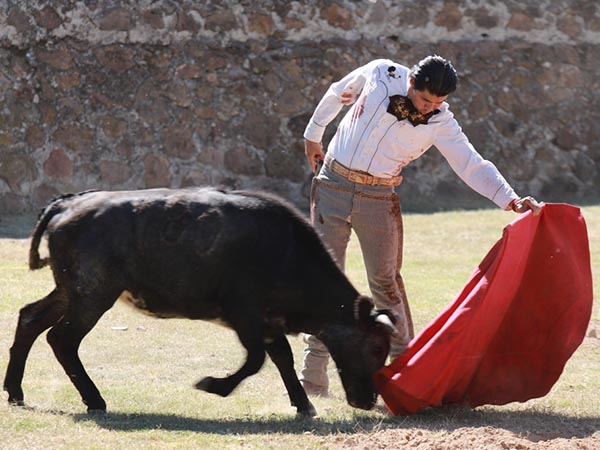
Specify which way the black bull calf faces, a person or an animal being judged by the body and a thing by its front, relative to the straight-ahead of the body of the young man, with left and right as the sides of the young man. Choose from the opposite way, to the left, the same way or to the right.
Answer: to the left

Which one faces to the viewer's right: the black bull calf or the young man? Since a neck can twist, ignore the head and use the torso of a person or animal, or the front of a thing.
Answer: the black bull calf

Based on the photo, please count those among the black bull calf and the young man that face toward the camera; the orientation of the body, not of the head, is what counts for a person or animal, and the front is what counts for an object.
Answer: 1

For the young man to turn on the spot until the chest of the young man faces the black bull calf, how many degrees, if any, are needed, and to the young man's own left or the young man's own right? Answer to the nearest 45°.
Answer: approximately 45° to the young man's own right

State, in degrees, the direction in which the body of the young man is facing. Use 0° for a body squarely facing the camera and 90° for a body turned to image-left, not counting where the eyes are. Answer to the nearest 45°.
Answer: approximately 0°

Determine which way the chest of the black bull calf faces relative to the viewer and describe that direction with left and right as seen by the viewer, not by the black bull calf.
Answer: facing to the right of the viewer
